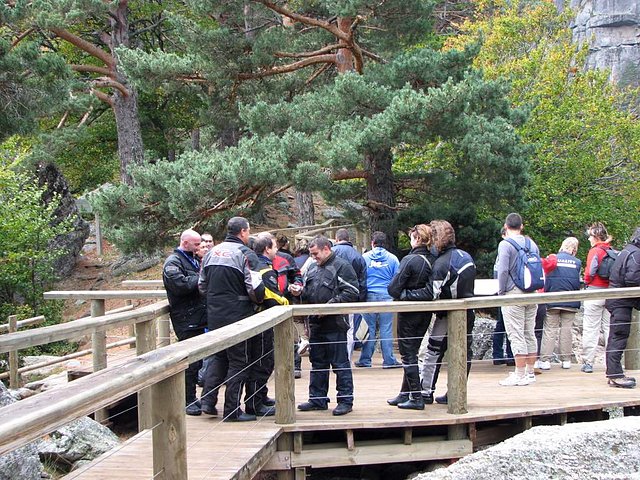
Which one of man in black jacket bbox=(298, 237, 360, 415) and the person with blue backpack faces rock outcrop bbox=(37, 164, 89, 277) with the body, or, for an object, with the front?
the person with blue backpack

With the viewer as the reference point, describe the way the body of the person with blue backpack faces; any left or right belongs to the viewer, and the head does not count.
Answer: facing away from the viewer and to the left of the viewer

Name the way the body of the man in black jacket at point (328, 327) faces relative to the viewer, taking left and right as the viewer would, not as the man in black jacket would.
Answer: facing the viewer and to the left of the viewer

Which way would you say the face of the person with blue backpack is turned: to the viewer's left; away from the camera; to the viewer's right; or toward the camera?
away from the camera

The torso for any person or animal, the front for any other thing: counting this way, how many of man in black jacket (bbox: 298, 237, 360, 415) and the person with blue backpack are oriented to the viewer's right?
0

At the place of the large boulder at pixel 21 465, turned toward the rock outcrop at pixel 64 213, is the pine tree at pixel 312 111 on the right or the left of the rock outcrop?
right

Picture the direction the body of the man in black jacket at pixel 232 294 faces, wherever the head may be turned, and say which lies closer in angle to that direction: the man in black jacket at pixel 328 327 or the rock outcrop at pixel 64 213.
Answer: the man in black jacket

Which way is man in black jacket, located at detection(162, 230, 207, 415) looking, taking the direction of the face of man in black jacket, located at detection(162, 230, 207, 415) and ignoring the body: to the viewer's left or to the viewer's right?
to the viewer's right

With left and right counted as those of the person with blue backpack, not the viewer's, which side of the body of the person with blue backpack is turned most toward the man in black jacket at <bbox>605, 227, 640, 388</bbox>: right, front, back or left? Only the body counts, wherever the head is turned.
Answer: right

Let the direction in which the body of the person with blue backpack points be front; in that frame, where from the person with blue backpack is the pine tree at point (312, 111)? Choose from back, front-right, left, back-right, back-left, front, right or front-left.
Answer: front
